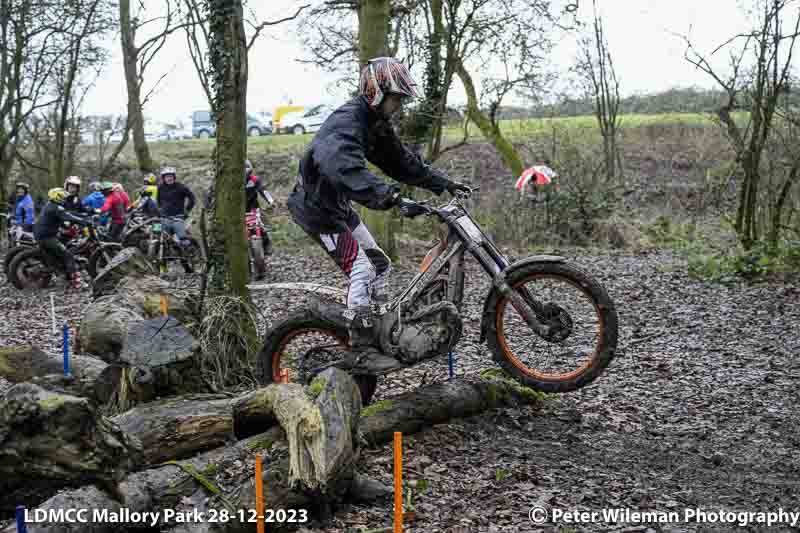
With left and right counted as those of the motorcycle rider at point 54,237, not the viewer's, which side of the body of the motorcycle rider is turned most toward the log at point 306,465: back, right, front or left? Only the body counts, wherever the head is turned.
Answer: right

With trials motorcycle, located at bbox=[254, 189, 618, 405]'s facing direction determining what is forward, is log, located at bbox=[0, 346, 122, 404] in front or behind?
behind

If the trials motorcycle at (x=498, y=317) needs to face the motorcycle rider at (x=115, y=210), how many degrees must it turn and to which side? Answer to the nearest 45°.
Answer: approximately 135° to its left

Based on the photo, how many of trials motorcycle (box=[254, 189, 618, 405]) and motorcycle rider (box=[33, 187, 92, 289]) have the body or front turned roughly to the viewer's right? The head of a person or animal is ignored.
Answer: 2

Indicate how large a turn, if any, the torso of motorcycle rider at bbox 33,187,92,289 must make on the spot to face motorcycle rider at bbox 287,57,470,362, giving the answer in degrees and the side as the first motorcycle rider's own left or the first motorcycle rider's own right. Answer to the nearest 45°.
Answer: approximately 90° to the first motorcycle rider's own right

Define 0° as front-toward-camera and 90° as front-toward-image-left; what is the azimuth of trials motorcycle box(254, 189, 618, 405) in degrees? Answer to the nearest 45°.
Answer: approximately 270°

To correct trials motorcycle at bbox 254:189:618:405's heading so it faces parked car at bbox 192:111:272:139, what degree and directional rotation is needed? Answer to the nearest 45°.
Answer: approximately 90° to its left

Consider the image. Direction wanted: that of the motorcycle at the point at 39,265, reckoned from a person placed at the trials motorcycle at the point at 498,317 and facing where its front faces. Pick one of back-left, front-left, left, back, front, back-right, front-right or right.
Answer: back-left

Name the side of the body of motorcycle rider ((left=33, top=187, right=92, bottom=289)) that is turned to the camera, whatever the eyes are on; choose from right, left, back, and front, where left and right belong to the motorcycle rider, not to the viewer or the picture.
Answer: right

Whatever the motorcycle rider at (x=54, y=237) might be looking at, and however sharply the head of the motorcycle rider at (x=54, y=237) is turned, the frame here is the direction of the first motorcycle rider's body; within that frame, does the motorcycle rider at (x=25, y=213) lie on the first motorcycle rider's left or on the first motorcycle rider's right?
on the first motorcycle rider's left
